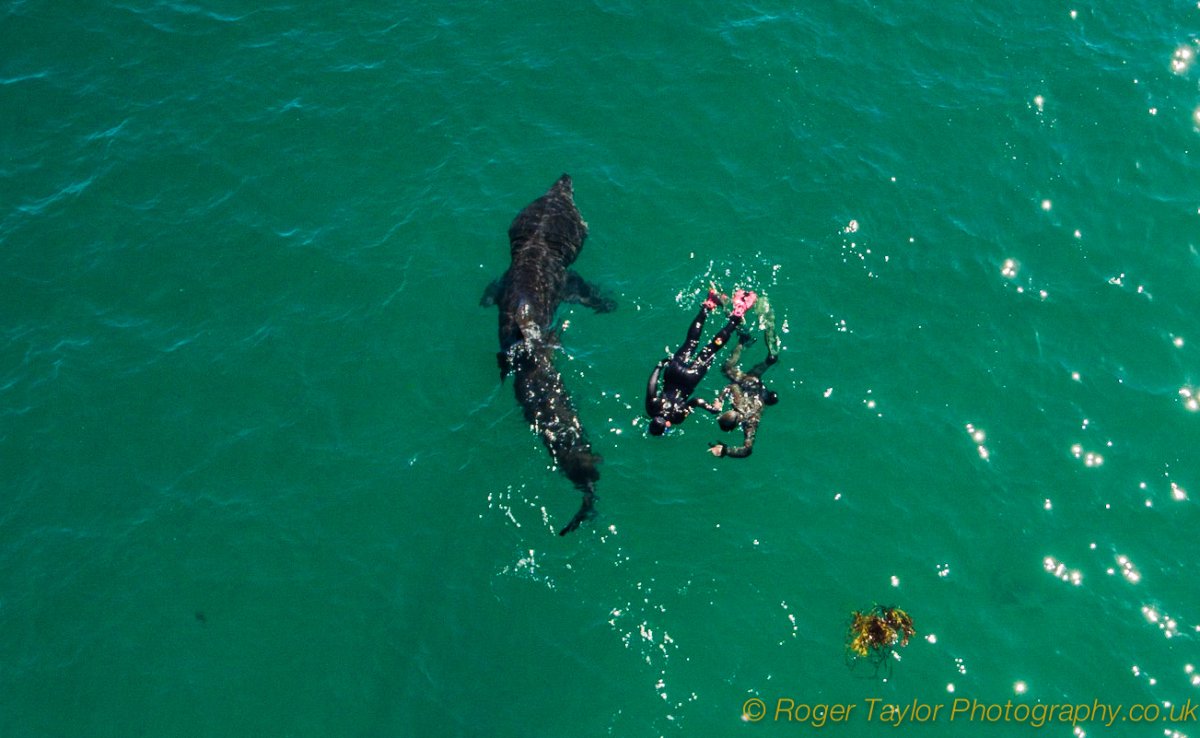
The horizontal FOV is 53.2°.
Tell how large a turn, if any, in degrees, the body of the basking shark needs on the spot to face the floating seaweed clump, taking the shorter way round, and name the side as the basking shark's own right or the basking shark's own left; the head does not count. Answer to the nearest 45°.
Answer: approximately 135° to the basking shark's own right

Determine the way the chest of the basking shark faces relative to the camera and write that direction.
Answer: away from the camera

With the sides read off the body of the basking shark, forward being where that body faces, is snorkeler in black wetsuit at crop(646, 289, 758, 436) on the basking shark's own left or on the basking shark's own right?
on the basking shark's own right

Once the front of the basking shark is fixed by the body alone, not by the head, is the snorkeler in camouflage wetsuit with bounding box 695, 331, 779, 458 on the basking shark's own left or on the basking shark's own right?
on the basking shark's own right

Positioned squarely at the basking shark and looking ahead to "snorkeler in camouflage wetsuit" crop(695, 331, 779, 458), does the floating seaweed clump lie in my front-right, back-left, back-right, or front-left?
front-right

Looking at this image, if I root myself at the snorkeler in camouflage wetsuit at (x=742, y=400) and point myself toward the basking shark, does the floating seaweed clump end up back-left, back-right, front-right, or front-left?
back-left
